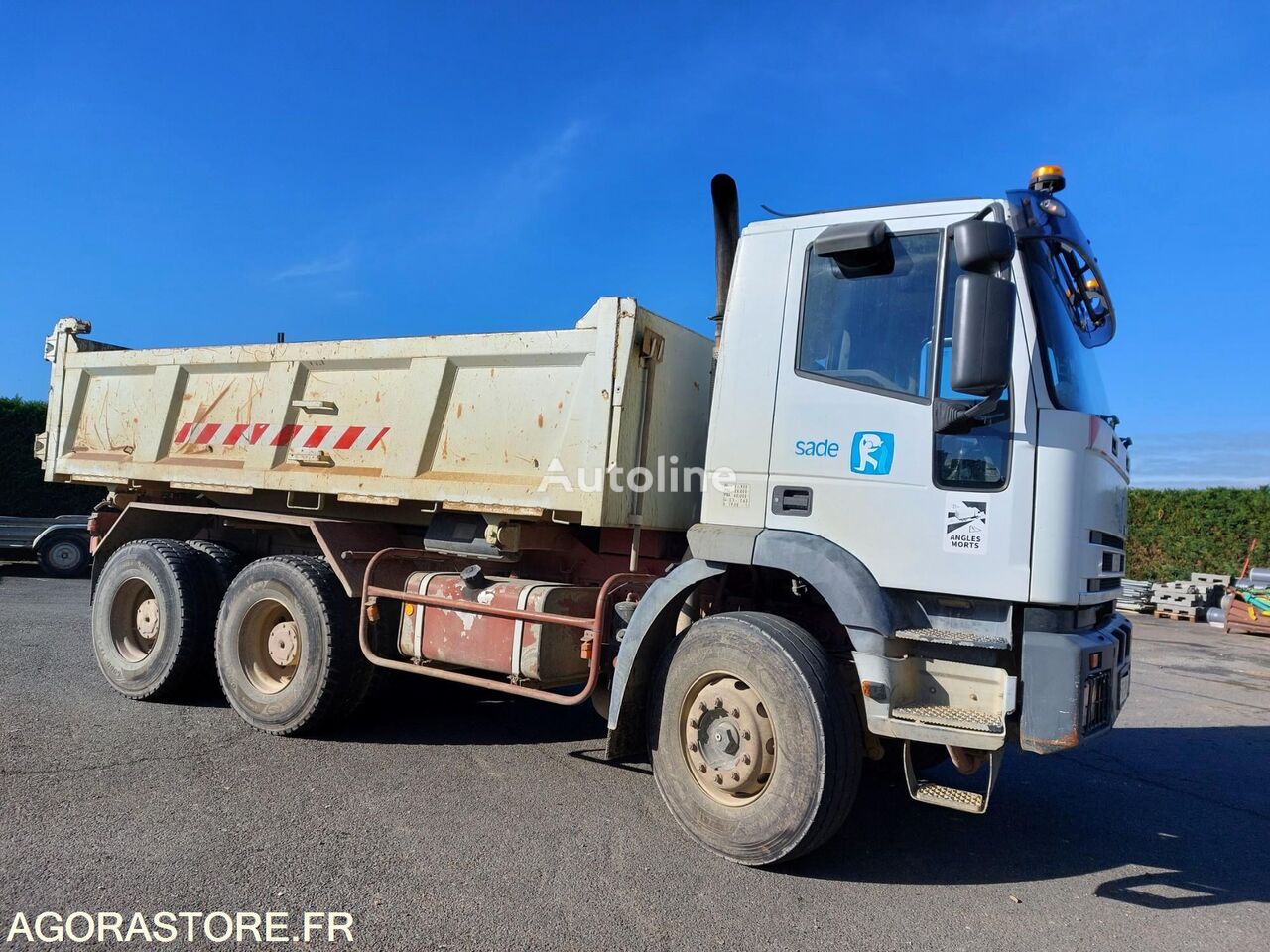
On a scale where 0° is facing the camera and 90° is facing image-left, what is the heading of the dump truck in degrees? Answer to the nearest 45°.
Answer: approximately 315°

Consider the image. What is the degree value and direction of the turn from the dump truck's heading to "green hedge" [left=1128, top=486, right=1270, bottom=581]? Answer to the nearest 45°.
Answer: approximately 90° to its left

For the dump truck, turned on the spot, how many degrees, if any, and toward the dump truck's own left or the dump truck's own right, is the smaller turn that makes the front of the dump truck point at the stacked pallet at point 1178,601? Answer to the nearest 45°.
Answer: approximately 90° to the dump truck's own left

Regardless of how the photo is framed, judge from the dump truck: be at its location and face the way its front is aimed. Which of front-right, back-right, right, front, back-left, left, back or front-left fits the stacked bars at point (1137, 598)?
left
